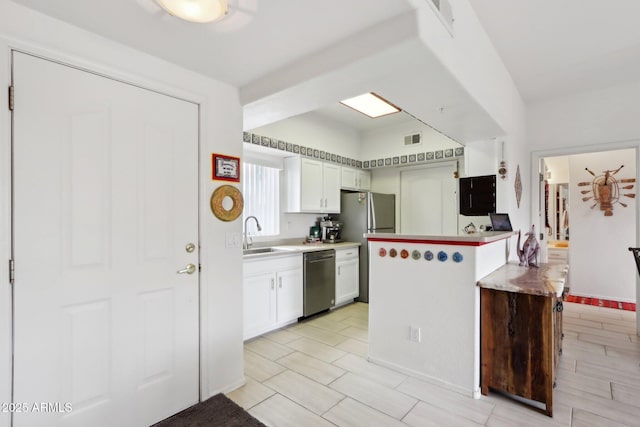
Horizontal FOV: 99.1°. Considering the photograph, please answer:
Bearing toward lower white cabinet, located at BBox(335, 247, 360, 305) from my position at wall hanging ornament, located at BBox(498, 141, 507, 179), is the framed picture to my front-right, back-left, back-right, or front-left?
front-left

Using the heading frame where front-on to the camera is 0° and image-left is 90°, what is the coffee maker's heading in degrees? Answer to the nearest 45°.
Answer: approximately 315°

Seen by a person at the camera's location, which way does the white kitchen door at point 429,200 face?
facing the viewer and to the left of the viewer

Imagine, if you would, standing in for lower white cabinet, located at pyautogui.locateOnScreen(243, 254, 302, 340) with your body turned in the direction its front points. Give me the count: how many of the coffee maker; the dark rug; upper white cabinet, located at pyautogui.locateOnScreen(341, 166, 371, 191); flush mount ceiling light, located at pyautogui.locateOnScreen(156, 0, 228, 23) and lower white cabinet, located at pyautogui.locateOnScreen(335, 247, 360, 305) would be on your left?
3

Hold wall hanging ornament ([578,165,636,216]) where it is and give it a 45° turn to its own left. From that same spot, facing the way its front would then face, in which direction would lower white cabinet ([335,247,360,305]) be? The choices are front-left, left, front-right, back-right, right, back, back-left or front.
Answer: right

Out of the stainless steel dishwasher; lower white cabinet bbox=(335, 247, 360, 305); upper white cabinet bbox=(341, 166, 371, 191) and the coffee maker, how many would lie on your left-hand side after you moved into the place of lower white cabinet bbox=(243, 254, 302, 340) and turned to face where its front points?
4

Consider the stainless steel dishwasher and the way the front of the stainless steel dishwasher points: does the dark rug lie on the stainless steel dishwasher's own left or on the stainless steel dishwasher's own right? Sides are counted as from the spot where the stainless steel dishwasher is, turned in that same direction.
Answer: on the stainless steel dishwasher's own right

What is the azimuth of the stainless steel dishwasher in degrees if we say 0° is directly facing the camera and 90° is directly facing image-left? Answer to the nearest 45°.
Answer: approximately 315°

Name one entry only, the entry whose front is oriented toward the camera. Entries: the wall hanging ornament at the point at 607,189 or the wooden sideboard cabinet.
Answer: the wall hanging ornament

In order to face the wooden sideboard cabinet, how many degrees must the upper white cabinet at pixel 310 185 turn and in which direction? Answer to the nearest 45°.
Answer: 0° — it already faces it
